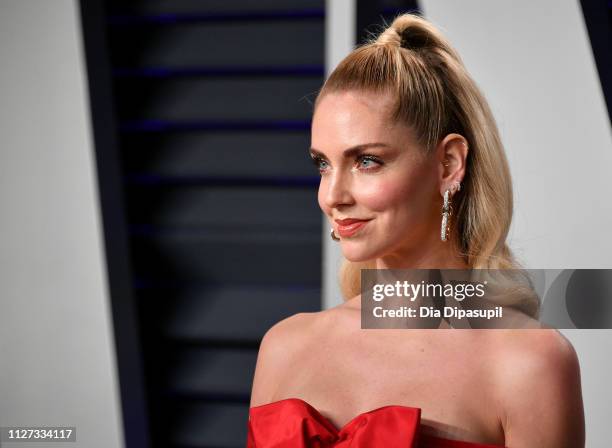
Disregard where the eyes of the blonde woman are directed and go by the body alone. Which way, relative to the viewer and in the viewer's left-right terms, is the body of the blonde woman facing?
facing the viewer and to the left of the viewer

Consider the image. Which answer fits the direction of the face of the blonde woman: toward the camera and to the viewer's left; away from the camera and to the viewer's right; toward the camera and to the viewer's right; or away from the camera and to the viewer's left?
toward the camera and to the viewer's left
